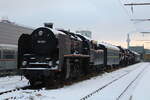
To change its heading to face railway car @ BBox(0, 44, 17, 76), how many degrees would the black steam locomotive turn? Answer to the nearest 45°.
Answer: approximately 90° to its right

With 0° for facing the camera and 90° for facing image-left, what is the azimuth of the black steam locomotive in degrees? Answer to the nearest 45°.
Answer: approximately 45°

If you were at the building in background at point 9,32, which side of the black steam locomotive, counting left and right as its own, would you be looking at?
right
